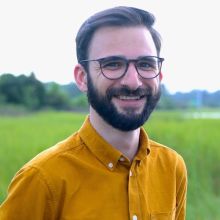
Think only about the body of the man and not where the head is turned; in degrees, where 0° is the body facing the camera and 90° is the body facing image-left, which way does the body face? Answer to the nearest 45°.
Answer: approximately 315°
